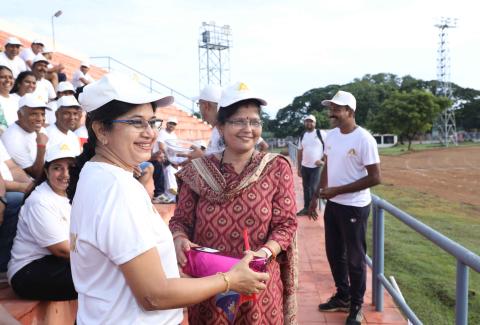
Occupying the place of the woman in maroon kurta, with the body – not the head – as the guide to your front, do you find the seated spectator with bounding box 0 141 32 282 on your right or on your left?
on your right

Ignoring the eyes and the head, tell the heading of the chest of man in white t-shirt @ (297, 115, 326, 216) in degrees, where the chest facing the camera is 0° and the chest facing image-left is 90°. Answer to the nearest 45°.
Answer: approximately 0°

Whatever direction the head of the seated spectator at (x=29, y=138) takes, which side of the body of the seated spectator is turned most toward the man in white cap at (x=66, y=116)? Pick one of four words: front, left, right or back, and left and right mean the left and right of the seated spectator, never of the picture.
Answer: left

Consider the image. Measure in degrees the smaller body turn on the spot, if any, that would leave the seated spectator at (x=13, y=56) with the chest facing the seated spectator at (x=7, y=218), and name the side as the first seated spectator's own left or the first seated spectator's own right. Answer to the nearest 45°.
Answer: approximately 45° to the first seated spectator's own right

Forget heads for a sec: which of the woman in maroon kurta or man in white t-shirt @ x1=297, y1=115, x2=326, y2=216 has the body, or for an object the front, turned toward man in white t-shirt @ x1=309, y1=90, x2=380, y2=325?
man in white t-shirt @ x1=297, y1=115, x2=326, y2=216

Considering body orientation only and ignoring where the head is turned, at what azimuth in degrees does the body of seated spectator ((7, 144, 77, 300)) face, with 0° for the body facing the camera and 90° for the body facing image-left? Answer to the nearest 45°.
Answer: approximately 315°

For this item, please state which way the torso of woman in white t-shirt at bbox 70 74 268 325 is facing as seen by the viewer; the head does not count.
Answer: to the viewer's right

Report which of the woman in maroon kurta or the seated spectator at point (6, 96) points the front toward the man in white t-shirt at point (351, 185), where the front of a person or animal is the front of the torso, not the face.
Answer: the seated spectator

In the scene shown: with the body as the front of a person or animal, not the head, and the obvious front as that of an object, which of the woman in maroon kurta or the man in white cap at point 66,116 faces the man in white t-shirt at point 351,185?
the man in white cap

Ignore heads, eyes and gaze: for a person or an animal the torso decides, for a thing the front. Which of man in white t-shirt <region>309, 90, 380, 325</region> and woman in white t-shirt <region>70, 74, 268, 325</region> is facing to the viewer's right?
the woman in white t-shirt
